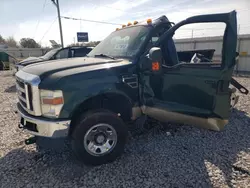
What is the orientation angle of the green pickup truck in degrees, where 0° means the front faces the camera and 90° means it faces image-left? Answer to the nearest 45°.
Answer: approximately 45°
